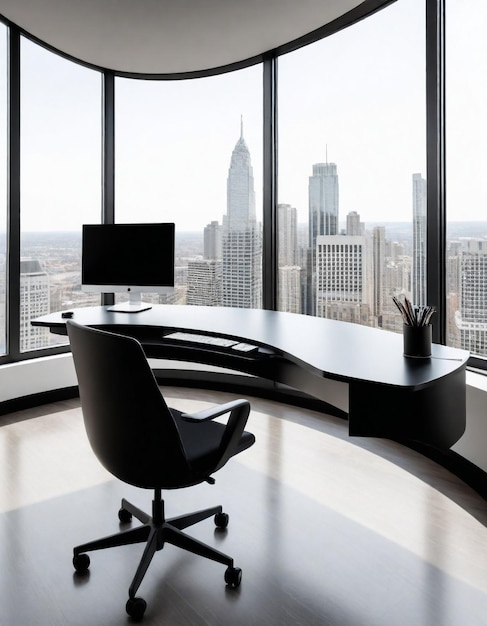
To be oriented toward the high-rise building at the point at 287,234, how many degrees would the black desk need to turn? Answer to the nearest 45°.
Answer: approximately 135° to its right

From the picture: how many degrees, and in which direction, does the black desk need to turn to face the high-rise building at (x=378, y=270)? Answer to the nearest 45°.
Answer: approximately 135° to its right

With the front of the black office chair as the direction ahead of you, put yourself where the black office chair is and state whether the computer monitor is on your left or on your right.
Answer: on your left

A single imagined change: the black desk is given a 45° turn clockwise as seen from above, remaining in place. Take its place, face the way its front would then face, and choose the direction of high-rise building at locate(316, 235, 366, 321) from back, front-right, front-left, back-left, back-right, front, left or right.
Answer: right

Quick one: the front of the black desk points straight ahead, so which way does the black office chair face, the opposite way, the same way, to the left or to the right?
the opposite way

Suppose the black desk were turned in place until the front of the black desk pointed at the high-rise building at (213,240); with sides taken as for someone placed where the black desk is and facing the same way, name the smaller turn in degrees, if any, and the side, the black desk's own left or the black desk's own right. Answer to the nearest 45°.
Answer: approximately 135° to the black desk's own right

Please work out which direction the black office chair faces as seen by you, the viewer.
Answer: facing away from the viewer and to the right of the viewer

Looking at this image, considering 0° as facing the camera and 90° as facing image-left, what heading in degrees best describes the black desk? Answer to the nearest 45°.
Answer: approximately 45°

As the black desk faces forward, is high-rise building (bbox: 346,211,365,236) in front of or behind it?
behind

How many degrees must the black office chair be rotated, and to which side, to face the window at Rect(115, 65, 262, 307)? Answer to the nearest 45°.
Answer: approximately 45° to its left
